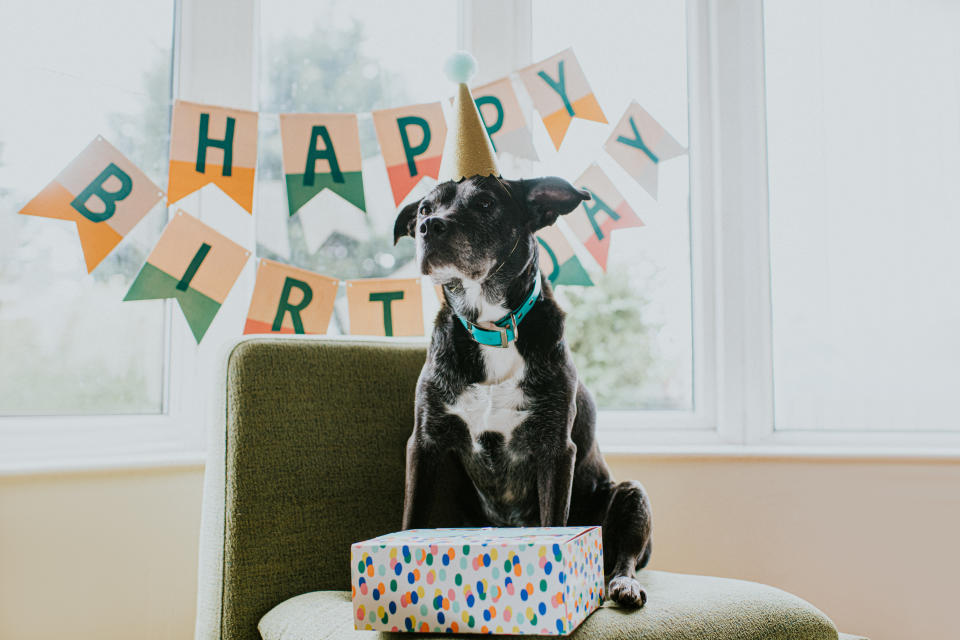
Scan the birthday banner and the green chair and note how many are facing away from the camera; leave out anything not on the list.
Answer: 0

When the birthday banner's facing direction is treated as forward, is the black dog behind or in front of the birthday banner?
in front

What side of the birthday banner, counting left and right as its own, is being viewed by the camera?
front

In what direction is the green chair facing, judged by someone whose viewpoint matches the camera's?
facing the viewer and to the right of the viewer

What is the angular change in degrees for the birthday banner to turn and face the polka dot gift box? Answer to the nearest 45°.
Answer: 0° — it already faces it
